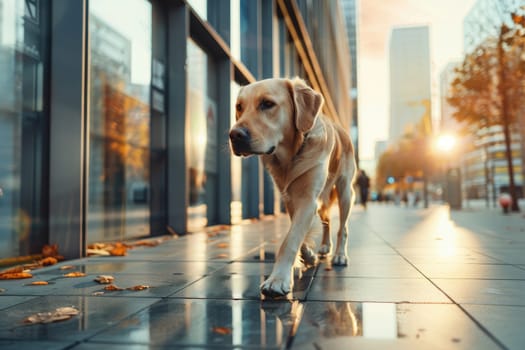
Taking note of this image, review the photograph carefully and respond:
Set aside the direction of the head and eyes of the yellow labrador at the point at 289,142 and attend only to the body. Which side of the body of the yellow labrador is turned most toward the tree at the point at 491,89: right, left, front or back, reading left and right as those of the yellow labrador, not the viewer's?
back

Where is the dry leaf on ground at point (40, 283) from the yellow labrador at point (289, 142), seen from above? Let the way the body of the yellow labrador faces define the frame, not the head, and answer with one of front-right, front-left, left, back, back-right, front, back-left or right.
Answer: front-right

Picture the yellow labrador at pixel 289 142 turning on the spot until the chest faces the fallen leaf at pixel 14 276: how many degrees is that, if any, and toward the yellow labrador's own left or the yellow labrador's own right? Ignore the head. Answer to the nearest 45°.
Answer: approximately 45° to the yellow labrador's own right

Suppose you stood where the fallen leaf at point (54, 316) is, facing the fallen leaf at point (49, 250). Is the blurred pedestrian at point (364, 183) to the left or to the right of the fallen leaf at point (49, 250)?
right

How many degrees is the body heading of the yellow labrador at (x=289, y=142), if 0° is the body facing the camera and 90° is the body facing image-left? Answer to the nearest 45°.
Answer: approximately 45°

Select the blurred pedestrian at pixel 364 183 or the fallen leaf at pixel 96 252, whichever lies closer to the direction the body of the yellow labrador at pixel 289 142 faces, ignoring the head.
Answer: the fallen leaf

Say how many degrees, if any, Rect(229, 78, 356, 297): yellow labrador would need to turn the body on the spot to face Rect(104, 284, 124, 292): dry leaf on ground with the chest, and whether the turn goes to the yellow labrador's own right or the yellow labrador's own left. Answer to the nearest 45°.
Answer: approximately 45° to the yellow labrador's own right

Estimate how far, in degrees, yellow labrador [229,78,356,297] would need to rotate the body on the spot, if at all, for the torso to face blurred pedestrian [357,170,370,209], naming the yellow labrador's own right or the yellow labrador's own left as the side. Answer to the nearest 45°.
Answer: approximately 135° to the yellow labrador's own right

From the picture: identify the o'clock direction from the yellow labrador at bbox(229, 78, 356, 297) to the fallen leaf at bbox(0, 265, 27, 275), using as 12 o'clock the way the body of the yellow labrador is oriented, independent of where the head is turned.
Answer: The fallen leaf is roughly at 2 o'clock from the yellow labrador.

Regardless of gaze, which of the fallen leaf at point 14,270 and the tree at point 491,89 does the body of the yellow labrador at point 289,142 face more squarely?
the fallen leaf

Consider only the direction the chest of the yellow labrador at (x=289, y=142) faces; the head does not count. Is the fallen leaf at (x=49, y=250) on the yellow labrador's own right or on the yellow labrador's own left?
on the yellow labrador's own right

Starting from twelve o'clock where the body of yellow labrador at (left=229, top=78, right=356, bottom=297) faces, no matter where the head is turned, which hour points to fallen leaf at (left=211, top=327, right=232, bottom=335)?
The fallen leaf is roughly at 11 o'clock from the yellow labrador.

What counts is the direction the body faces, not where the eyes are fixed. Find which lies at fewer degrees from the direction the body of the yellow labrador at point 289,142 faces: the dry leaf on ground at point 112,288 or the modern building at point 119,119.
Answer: the dry leaf on ground
